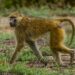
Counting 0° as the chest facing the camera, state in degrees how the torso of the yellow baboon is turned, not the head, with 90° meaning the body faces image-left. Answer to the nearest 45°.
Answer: approximately 90°
